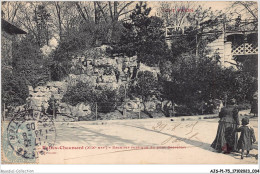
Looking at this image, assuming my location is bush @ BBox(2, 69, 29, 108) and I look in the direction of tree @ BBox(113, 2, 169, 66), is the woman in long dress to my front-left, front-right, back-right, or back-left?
front-right
